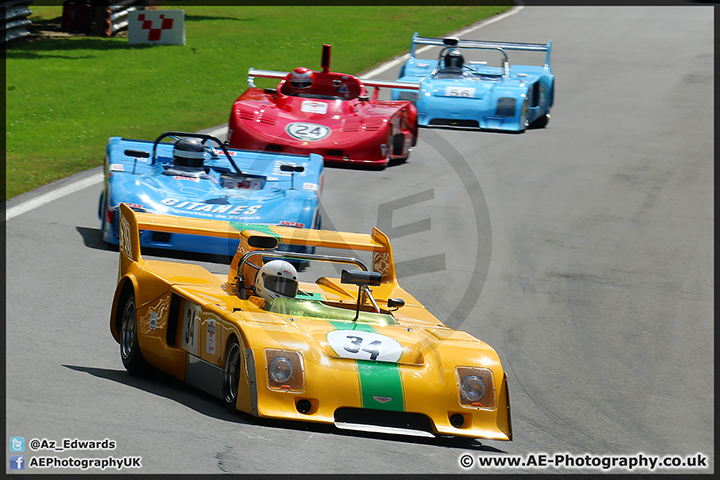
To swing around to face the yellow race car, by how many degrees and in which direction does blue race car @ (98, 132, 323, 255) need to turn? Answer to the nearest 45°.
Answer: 0° — it already faces it

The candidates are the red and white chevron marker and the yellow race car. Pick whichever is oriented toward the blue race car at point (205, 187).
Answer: the red and white chevron marker

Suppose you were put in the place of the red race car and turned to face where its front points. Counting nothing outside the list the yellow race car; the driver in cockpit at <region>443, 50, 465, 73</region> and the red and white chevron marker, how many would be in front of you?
1

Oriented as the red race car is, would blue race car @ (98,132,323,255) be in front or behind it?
in front

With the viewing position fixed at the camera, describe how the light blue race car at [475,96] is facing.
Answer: facing the viewer

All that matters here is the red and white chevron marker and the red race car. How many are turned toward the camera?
2

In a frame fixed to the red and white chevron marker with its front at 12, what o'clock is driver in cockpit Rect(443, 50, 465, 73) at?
The driver in cockpit is roughly at 11 o'clock from the red and white chevron marker.

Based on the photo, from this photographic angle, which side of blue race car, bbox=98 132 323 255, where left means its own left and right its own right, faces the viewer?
front

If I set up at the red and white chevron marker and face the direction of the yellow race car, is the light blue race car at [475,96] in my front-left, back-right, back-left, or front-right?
front-left

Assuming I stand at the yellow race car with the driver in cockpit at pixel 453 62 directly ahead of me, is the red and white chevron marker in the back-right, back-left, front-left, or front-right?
front-left

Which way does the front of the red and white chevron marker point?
toward the camera

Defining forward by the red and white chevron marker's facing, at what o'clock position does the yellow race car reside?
The yellow race car is roughly at 12 o'clock from the red and white chevron marker.

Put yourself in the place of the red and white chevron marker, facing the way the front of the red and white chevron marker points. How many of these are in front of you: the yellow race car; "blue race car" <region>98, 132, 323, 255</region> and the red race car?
3

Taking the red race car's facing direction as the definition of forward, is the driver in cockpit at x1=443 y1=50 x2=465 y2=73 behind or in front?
behind
